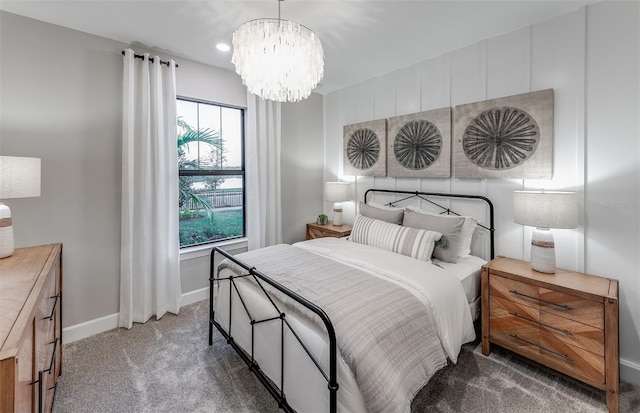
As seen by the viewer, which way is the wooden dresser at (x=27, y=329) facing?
to the viewer's right

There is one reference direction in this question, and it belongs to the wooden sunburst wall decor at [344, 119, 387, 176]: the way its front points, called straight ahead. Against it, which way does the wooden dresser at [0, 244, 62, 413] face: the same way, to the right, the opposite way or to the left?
the opposite way

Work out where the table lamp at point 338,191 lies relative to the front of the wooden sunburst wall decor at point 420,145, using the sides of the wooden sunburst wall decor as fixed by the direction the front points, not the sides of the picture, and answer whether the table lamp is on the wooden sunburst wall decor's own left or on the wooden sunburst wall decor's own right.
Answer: on the wooden sunburst wall decor's own right

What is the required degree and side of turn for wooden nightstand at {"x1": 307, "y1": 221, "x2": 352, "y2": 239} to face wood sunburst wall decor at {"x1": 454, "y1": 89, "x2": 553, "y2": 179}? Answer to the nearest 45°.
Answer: approximately 90° to its left
